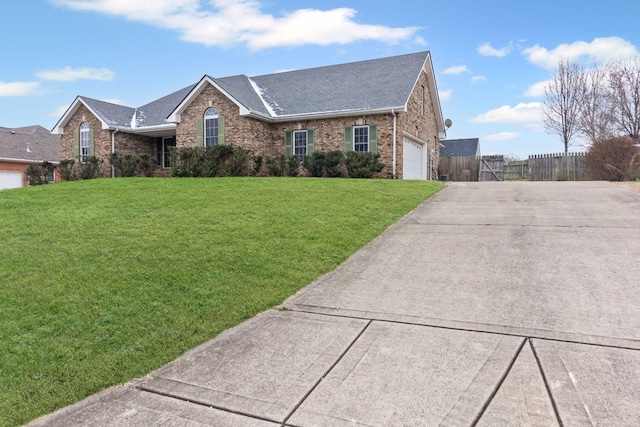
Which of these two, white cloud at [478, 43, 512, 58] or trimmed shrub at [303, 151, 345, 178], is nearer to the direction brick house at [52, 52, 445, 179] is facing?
the trimmed shrub

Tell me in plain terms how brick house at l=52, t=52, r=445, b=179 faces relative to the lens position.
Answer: facing the viewer and to the left of the viewer

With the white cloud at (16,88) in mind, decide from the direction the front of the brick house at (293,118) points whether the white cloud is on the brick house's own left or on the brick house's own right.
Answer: on the brick house's own right

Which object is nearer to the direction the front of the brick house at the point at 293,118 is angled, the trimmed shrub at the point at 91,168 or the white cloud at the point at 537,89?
the trimmed shrub

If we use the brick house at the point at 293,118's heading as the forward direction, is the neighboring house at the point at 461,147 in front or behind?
behind

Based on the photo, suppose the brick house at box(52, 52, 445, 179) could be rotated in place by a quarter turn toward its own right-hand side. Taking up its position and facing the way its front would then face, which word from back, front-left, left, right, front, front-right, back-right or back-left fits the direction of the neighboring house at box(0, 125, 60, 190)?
front

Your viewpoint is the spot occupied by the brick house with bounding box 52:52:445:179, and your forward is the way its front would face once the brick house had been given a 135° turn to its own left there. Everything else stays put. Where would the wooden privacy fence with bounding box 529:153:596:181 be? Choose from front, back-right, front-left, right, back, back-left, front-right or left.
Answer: front
